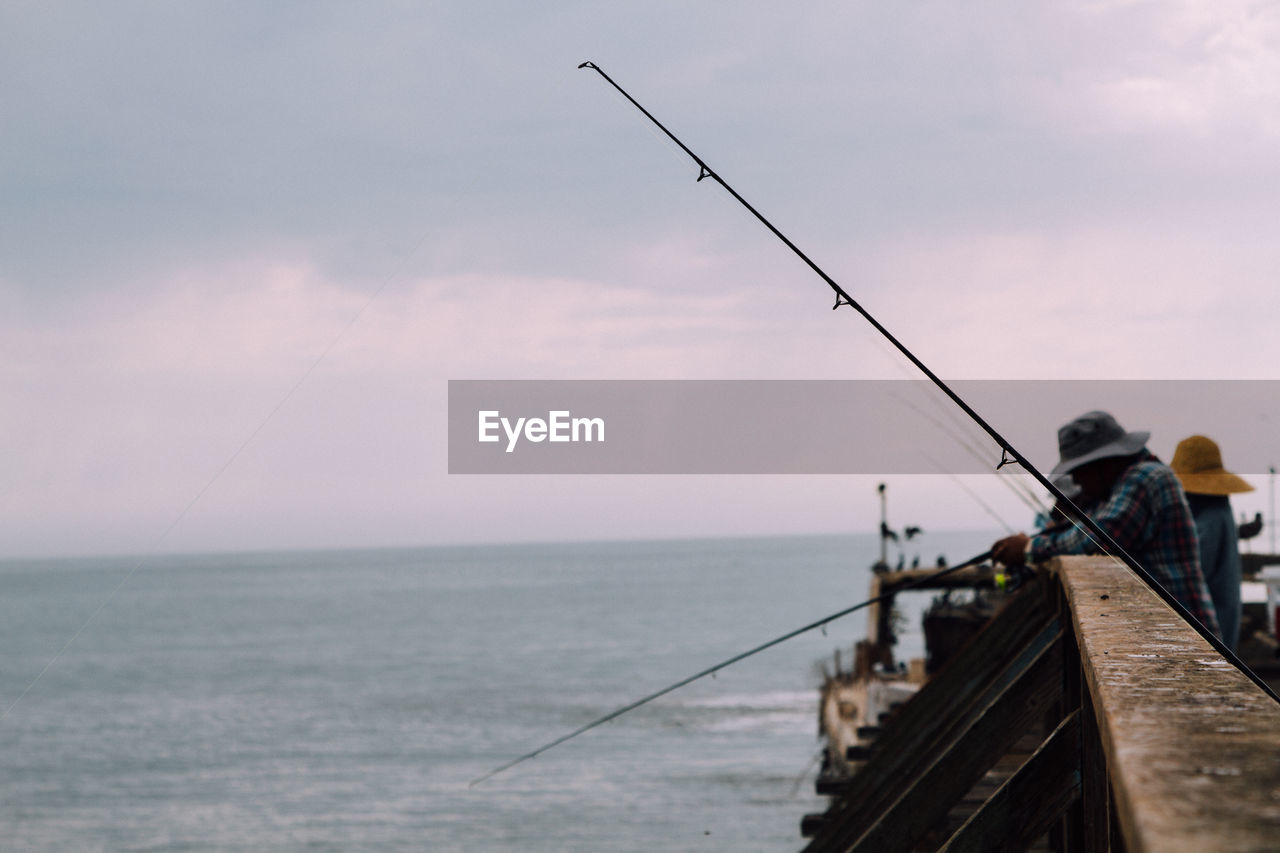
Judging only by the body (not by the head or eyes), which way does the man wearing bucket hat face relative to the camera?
to the viewer's left

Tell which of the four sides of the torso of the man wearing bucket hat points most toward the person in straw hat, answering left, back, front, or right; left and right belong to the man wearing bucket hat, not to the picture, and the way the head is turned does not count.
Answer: right
